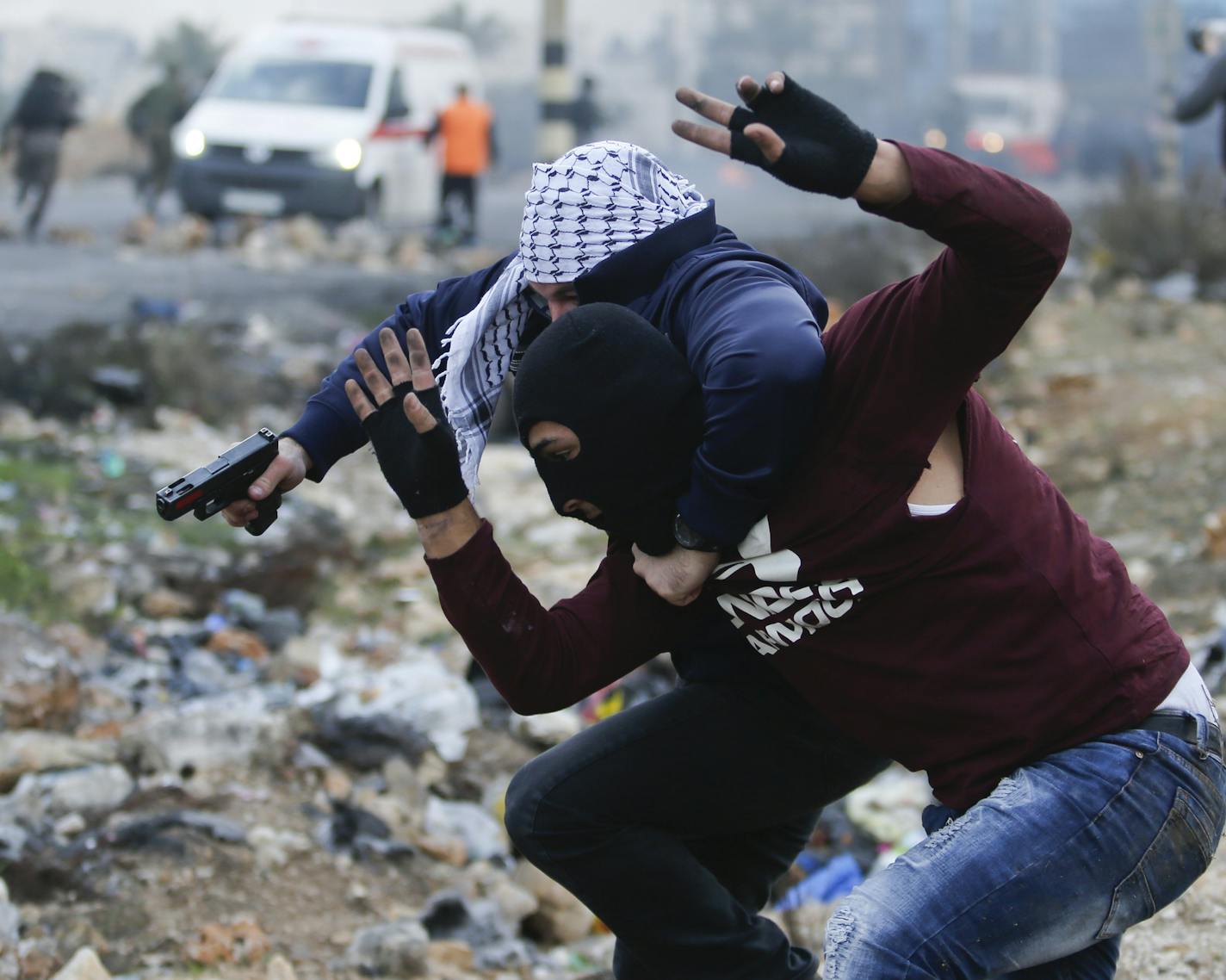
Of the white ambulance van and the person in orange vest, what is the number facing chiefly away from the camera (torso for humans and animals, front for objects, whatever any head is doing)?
1

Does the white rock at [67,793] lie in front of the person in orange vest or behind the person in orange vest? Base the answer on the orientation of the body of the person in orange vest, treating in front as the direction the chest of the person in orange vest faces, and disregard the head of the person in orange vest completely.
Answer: behind

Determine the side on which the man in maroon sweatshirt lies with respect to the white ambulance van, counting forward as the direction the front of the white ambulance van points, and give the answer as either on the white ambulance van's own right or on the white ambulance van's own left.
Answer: on the white ambulance van's own left

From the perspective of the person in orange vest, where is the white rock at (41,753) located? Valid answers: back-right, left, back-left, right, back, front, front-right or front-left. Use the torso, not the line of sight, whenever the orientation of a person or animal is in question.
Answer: back

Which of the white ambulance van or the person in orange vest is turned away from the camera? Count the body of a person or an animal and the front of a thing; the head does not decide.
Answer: the person in orange vest

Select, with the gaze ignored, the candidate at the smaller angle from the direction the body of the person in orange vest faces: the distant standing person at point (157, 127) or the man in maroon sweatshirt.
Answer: the distant standing person

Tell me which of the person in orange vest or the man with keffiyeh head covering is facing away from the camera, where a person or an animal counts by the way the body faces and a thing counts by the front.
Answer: the person in orange vest

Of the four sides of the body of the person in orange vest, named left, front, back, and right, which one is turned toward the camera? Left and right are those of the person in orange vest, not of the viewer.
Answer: back
